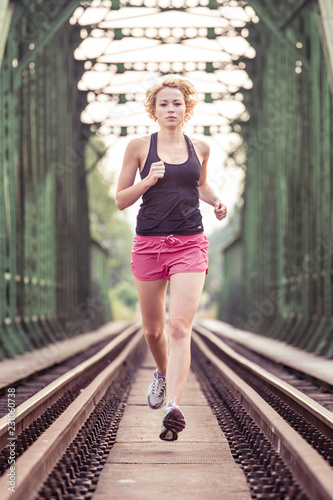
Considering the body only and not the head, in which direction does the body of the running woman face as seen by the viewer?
toward the camera

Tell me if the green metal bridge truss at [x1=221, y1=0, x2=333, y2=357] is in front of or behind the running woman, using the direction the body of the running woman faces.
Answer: behind

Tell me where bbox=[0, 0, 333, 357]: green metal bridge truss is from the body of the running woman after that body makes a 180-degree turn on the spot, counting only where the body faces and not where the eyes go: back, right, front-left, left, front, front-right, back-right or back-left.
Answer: front

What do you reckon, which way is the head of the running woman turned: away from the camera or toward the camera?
toward the camera

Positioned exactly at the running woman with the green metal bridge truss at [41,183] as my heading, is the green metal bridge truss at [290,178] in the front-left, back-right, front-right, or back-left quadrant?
front-right

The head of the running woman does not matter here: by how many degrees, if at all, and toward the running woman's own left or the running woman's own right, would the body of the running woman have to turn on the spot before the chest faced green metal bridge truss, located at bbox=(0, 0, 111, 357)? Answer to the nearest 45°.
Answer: approximately 180°
